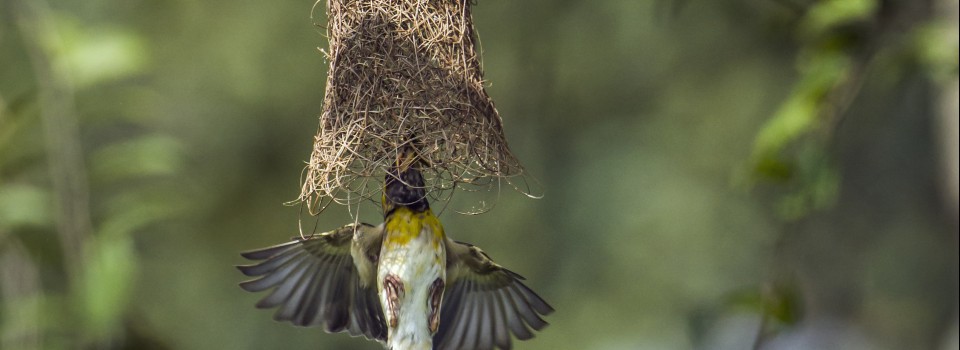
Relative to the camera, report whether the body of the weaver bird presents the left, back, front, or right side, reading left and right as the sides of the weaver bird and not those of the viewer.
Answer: front

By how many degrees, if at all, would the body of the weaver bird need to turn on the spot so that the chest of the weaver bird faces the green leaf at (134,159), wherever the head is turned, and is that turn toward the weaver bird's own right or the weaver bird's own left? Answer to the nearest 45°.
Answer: approximately 135° to the weaver bird's own right

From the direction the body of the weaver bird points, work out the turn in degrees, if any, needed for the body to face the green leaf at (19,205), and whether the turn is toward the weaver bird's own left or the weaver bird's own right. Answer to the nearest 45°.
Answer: approximately 135° to the weaver bird's own right

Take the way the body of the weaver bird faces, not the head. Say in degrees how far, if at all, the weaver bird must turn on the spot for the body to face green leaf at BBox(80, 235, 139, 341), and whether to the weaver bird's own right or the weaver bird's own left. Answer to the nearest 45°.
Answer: approximately 135° to the weaver bird's own right
